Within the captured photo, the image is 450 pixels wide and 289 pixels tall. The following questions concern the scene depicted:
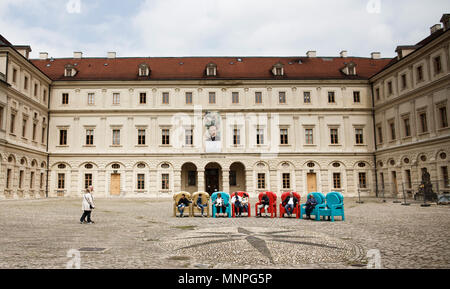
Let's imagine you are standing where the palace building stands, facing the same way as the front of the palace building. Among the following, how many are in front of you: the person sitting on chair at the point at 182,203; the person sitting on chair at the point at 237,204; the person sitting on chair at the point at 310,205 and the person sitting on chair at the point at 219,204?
4

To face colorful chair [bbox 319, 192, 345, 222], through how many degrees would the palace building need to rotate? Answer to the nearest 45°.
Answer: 0° — it already faces it

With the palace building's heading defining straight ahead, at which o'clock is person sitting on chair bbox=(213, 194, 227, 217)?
The person sitting on chair is roughly at 12 o'clock from the palace building.

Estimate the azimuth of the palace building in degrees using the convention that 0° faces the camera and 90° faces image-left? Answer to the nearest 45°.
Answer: approximately 0°

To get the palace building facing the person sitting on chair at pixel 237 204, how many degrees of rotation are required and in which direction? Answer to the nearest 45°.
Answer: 0° — it already faces them

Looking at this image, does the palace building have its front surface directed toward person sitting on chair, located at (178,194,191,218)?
yes

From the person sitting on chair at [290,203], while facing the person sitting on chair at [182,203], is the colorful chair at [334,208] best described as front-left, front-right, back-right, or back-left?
back-left

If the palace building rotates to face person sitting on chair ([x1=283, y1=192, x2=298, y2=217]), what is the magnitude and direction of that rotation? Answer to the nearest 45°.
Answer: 0° — it already faces them
